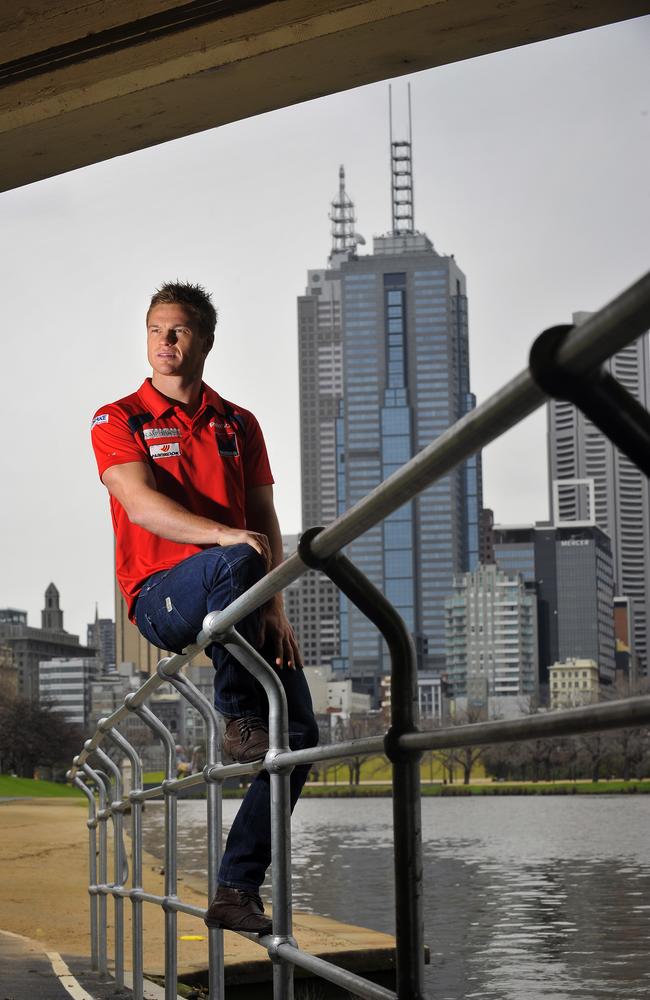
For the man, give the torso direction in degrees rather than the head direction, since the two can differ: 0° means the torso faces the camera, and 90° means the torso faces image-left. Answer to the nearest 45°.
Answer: approximately 315°
